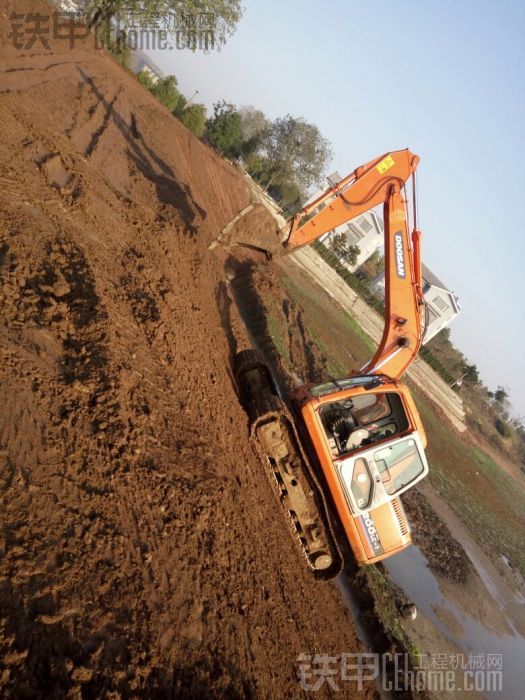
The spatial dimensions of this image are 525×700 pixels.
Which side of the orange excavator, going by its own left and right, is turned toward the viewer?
left

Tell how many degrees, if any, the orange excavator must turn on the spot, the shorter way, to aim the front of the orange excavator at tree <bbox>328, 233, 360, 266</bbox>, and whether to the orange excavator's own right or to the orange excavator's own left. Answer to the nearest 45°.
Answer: approximately 90° to the orange excavator's own right

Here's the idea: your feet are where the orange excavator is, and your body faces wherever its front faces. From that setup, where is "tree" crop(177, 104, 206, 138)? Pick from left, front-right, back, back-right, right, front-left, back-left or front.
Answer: front-right

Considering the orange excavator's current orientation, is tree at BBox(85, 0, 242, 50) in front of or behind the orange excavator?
in front

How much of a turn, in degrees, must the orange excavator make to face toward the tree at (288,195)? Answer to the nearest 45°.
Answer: approximately 45° to its right

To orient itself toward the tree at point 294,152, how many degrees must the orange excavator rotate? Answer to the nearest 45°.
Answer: approximately 45° to its right

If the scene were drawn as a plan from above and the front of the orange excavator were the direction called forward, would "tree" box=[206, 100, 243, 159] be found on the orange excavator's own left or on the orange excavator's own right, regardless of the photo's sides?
on the orange excavator's own right

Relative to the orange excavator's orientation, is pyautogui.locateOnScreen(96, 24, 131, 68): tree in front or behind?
in front
